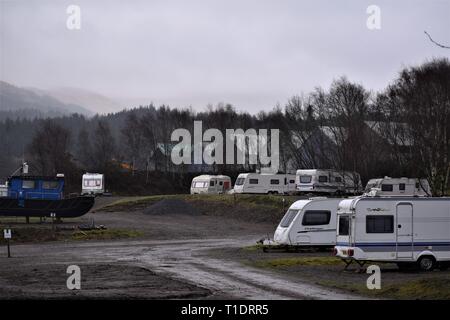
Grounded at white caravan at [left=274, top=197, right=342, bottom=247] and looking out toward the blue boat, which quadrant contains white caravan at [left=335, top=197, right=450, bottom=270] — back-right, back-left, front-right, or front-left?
back-left

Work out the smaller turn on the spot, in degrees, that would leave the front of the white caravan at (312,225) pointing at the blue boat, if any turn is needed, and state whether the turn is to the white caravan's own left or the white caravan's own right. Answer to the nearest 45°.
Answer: approximately 45° to the white caravan's own right

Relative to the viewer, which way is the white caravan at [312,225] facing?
to the viewer's left

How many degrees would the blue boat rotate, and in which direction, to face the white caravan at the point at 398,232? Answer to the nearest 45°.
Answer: approximately 45° to its right

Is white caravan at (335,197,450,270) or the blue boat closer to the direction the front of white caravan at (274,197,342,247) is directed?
the blue boat

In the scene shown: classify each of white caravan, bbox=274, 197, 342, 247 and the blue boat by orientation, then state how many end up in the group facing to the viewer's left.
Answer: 1

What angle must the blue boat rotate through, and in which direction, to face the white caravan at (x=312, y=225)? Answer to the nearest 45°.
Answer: approximately 45° to its right

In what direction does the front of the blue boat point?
to the viewer's right

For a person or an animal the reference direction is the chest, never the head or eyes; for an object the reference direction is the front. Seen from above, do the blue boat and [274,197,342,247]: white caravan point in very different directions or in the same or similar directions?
very different directions
